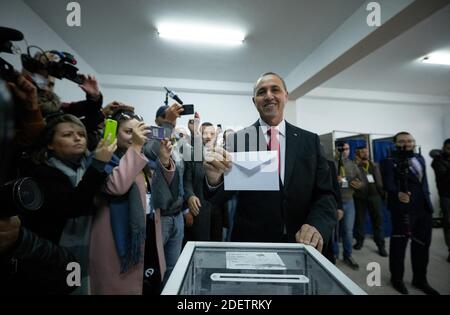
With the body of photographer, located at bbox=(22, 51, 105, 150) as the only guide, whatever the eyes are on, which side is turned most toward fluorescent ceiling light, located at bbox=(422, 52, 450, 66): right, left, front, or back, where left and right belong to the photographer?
front

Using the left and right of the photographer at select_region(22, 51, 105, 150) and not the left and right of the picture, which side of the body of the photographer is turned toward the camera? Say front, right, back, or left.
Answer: right

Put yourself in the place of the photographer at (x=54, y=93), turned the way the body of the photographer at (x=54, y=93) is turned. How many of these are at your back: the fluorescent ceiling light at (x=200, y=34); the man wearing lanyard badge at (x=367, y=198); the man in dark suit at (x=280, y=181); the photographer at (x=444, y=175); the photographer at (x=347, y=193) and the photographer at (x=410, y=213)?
0

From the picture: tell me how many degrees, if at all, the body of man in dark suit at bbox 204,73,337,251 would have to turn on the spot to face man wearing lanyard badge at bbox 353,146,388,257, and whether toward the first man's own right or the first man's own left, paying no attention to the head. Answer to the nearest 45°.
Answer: approximately 135° to the first man's own left

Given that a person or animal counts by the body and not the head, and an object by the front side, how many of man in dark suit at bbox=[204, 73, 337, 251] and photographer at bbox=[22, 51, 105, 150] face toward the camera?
1

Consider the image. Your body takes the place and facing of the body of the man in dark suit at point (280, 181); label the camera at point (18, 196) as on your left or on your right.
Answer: on your right

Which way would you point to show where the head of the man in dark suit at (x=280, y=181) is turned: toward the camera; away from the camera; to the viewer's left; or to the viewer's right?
toward the camera

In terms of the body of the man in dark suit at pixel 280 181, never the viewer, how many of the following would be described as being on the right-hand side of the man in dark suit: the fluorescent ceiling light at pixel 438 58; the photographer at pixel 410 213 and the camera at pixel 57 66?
1

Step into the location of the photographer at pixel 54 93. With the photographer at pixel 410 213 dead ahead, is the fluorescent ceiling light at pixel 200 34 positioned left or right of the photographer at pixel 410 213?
left

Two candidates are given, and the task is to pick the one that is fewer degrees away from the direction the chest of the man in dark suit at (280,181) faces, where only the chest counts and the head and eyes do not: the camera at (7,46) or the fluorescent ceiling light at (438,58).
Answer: the camera

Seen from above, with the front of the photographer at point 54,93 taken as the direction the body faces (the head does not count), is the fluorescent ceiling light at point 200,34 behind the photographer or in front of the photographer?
in front

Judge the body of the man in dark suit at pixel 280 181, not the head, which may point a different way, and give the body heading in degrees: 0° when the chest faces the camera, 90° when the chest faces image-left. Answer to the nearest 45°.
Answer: approximately 0°

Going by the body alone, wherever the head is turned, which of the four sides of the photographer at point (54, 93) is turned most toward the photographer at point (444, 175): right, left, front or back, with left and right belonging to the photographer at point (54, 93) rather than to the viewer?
front

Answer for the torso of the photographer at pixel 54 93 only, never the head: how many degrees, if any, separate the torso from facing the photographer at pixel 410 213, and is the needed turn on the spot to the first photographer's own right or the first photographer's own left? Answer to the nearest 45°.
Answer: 0° — they already face them
